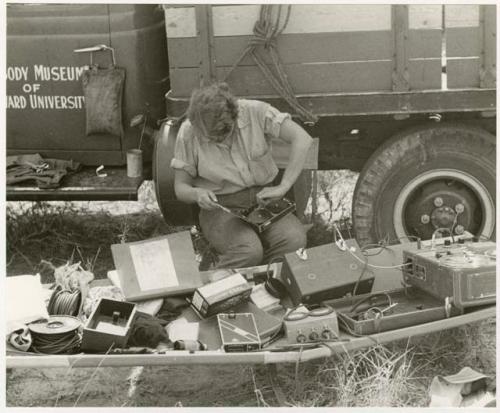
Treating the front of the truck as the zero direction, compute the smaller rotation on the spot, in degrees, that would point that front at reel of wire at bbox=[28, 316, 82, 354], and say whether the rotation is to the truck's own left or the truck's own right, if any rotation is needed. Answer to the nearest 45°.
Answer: approximately 45° to the truck's own left

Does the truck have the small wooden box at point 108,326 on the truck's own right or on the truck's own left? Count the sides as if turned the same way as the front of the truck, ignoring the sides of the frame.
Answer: on the truck's own left

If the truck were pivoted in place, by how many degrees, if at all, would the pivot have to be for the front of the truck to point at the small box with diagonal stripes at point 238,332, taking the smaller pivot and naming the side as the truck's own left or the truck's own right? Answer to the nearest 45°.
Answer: approximately 90° to the truck's own left

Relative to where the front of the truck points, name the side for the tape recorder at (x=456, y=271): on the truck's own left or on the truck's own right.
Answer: on the truck's own left

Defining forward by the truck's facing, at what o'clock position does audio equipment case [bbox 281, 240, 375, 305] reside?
The audio equipment case is roughly at 9 o'clock from the truck.

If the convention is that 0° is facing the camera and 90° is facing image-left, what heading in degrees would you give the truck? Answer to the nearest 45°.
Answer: approximately 90°

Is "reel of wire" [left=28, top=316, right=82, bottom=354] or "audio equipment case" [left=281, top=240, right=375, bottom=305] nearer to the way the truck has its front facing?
the reel of wire
